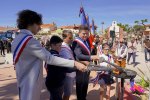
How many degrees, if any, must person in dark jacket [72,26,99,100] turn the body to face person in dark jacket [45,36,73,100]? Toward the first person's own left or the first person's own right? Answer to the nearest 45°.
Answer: approximately 90° to the first person's own right
